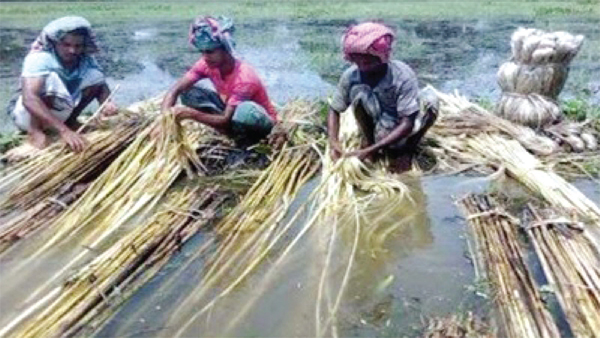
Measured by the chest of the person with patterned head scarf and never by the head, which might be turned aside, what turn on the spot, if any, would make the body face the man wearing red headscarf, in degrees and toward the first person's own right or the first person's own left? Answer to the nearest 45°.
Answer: approximately 135° to the first person's own left

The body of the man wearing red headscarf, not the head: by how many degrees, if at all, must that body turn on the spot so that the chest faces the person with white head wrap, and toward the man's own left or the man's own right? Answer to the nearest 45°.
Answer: approximately 45° to the man's own right

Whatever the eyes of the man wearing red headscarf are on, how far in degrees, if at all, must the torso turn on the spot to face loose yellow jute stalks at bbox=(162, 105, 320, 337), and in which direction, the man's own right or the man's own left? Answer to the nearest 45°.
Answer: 0° — they already face it

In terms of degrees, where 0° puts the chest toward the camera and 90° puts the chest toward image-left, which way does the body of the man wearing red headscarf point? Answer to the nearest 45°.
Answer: approximately 45°

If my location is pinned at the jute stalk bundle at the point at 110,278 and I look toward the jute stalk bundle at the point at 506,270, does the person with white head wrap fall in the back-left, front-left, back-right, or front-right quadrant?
back-left

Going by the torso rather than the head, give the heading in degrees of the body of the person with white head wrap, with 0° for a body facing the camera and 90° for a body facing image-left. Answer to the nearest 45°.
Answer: approximately 315°

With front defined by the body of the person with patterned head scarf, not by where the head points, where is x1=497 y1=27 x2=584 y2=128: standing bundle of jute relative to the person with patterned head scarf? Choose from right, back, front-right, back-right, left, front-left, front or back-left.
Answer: back-left

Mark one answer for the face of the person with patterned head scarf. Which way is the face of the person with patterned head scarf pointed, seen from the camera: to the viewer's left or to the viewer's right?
to the viewer's left
